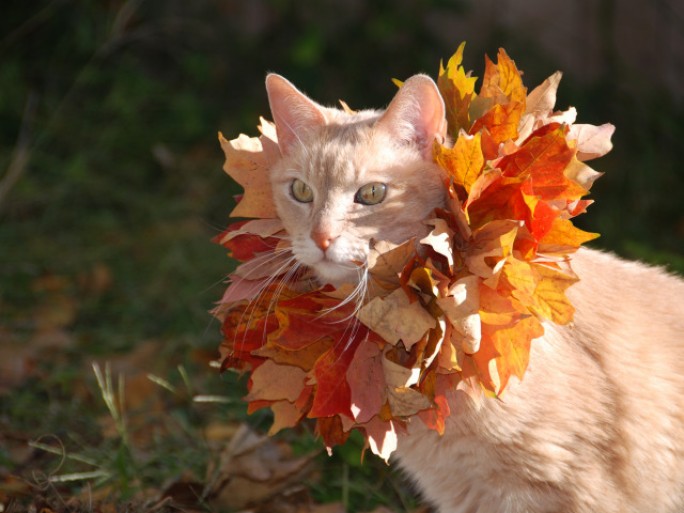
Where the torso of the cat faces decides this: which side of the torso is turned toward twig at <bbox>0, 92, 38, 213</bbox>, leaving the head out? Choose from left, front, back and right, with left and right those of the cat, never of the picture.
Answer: right

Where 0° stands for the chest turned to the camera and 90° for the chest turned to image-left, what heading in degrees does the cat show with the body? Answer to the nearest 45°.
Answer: approximately 45°
